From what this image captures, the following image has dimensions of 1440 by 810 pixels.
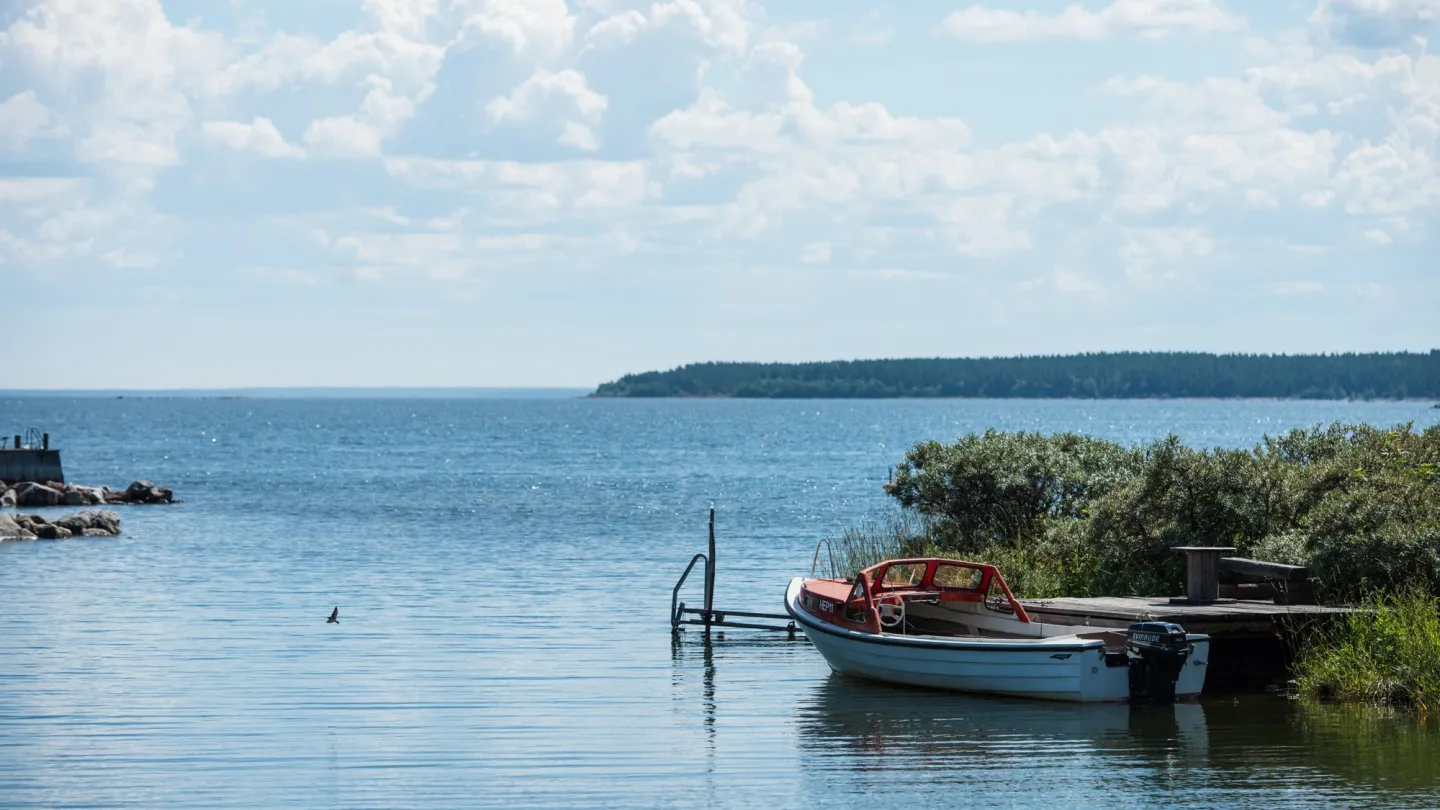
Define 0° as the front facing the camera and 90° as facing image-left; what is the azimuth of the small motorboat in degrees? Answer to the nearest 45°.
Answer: approximately 135°

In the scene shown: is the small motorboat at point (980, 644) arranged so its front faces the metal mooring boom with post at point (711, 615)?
yes
